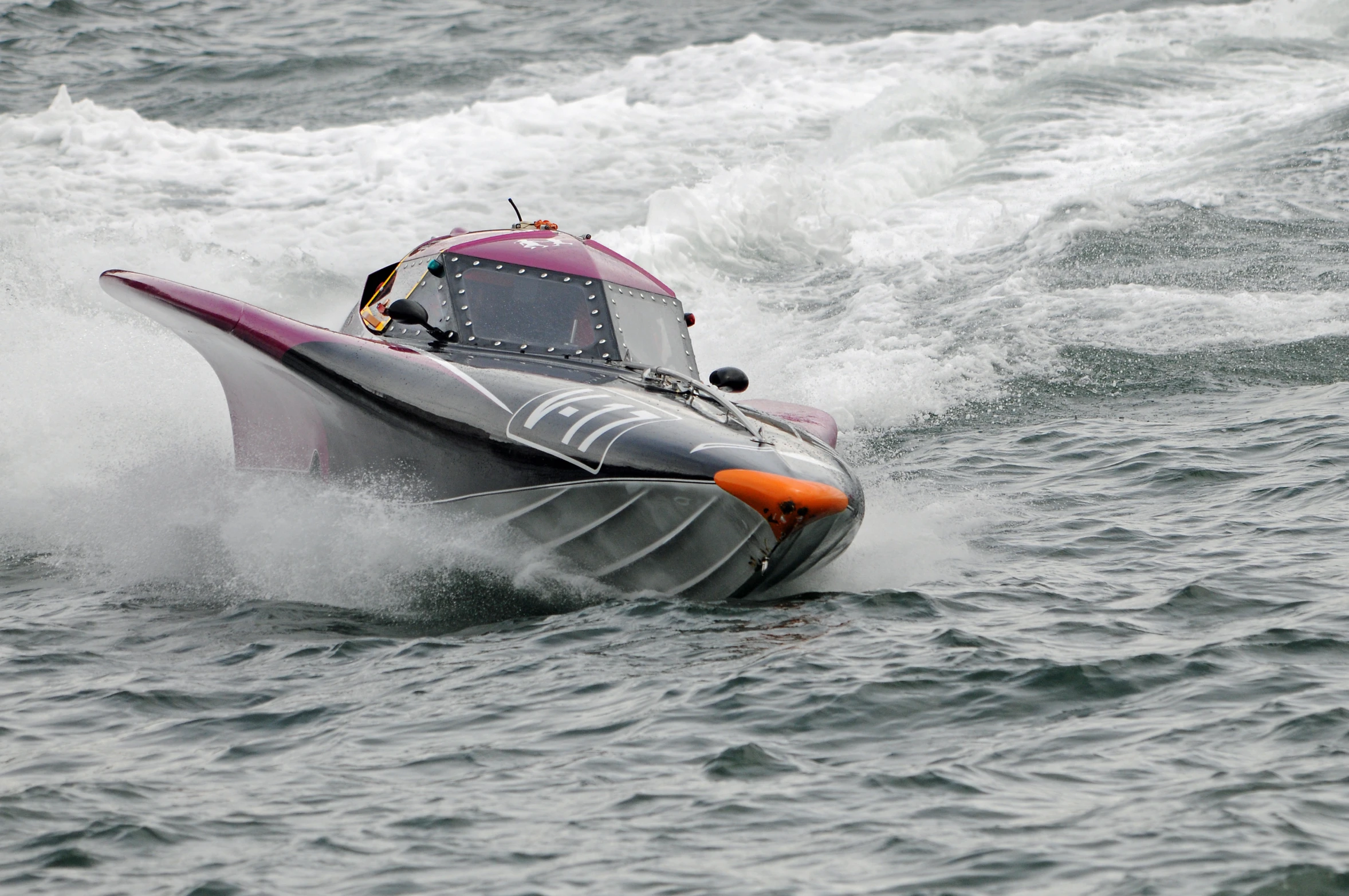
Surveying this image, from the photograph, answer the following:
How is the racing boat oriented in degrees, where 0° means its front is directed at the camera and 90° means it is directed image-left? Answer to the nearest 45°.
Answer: approximately 315°
